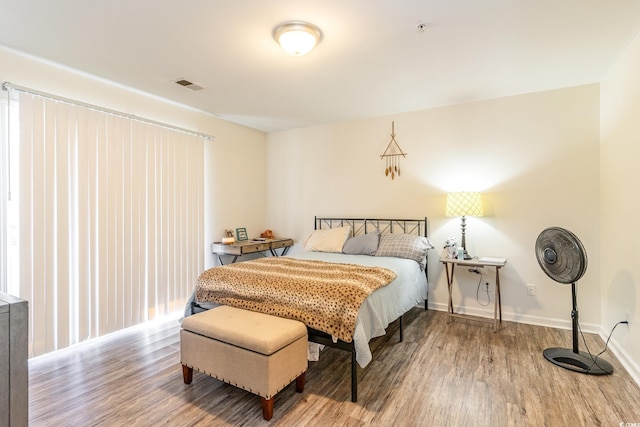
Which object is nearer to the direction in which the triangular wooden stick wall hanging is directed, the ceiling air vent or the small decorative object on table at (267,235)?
the ceiling air vent

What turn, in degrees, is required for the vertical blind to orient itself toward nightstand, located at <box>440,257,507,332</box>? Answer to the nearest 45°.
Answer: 0° — it already faces it

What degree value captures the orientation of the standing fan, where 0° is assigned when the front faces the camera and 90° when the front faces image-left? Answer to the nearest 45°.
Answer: approximately 45°

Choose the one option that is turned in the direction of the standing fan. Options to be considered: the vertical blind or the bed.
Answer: the vertical blind

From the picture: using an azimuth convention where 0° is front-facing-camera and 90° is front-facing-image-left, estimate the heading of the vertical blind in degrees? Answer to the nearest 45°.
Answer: approximately 315°

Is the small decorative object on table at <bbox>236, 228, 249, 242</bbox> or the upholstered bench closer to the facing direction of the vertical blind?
the upholstered bench

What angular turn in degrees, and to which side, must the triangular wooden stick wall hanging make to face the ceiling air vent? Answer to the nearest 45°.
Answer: approximately 45° to its right
